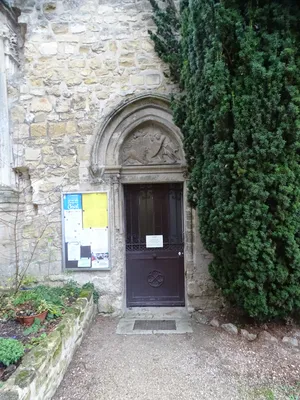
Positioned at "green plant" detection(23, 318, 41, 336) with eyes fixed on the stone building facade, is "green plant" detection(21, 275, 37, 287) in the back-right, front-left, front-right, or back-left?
front-left

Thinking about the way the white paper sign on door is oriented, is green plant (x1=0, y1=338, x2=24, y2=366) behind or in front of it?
in front

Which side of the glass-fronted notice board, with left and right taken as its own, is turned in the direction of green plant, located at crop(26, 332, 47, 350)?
front

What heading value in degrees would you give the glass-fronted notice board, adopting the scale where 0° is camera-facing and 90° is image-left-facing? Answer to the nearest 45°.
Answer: approximately 0°

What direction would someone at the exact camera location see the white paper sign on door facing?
facing the viewer

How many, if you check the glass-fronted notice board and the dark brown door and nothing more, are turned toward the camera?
2

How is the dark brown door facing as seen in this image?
toward the camera

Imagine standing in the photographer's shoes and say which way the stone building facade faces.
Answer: facing the viewer

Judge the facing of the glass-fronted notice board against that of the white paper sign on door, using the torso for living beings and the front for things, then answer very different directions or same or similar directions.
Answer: same or similar directions

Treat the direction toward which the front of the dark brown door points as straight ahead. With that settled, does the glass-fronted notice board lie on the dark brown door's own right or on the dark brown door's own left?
on the dark brown door's own right

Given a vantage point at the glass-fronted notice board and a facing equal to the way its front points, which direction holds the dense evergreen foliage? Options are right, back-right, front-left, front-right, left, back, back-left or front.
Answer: front-left
